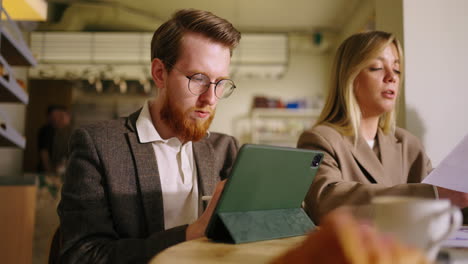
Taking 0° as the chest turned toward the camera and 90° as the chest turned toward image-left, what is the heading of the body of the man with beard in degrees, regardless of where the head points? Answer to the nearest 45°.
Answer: approximately 315°

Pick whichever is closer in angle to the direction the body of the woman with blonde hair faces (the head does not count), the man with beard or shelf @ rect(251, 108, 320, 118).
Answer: the man with beard

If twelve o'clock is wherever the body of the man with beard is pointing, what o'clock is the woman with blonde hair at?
The woman with blonde hair is roughly at 10 o'clock from the man with beard.

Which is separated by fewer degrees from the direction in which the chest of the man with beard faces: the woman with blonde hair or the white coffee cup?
the white coffee cup

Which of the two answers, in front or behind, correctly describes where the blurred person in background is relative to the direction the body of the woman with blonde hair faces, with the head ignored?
behind

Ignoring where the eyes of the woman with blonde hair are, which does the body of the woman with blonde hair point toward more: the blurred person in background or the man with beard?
the man with beard

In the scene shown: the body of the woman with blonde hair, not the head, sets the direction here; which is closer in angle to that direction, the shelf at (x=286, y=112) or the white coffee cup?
the white coffee cup

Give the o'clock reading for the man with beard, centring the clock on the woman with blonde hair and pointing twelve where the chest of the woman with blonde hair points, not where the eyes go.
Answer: The man with beard is roughly at 3 o'clock from the woman with blonde hair.

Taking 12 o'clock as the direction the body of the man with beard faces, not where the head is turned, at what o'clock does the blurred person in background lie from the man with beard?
The blurred person in background is roughly at 7 o'clock from the man with beard.

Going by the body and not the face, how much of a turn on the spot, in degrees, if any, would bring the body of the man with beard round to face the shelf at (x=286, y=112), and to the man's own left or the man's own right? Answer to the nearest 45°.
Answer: approximately 90° to the man's own left
